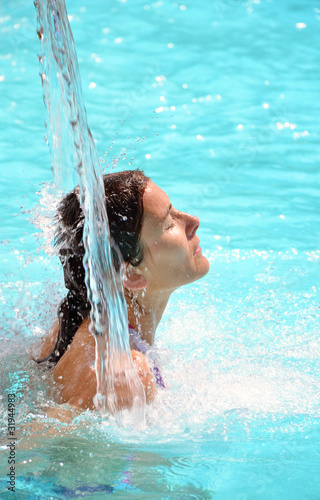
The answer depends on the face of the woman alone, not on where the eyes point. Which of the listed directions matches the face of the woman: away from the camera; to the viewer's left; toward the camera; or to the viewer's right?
to the viewer's right

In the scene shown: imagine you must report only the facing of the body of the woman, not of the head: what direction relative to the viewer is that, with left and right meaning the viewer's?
facing to the right of the viewer
